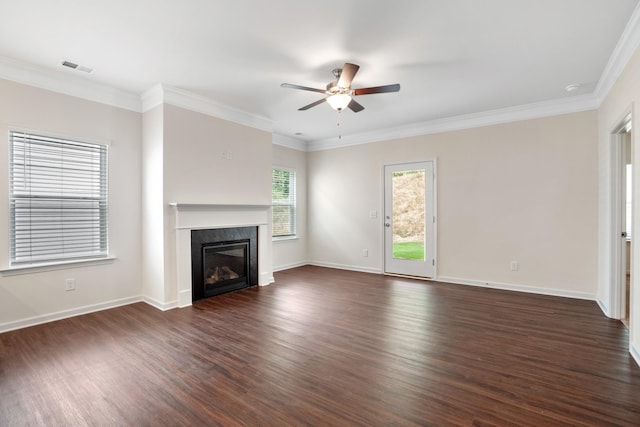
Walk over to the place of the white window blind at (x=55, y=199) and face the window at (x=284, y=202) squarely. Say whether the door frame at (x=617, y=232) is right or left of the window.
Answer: right

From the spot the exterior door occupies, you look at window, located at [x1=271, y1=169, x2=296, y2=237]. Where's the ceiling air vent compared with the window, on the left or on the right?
left

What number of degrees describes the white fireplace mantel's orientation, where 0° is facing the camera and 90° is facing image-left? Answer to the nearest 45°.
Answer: approximately 315°

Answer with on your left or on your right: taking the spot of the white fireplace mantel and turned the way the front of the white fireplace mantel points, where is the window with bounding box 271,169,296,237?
on your left

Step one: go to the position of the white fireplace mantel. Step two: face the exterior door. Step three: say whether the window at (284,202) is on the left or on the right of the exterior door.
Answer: left
